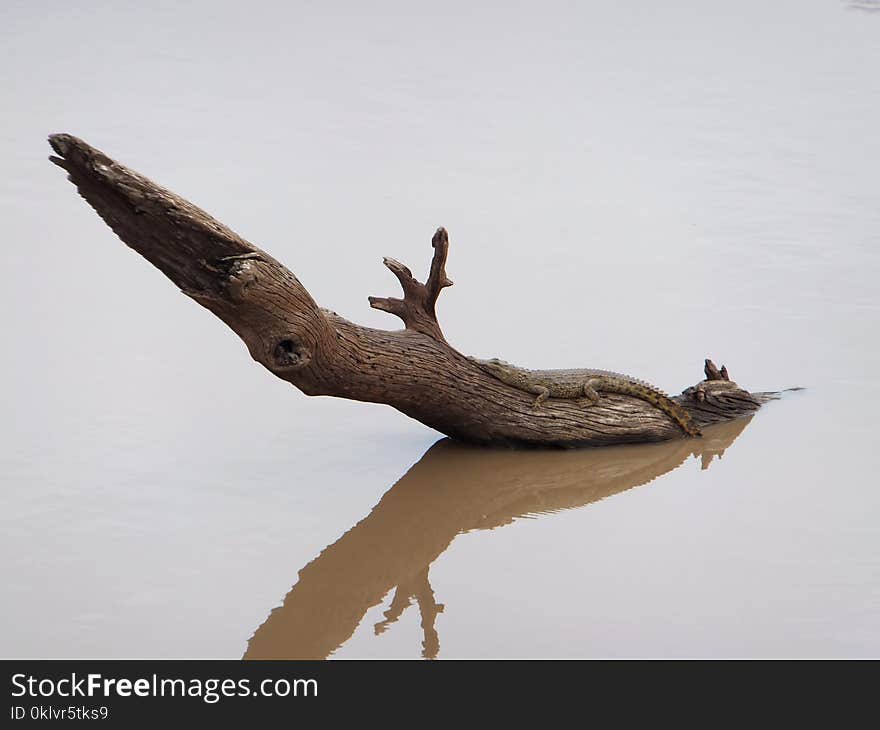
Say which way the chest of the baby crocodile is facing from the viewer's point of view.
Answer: to the viewer's left
